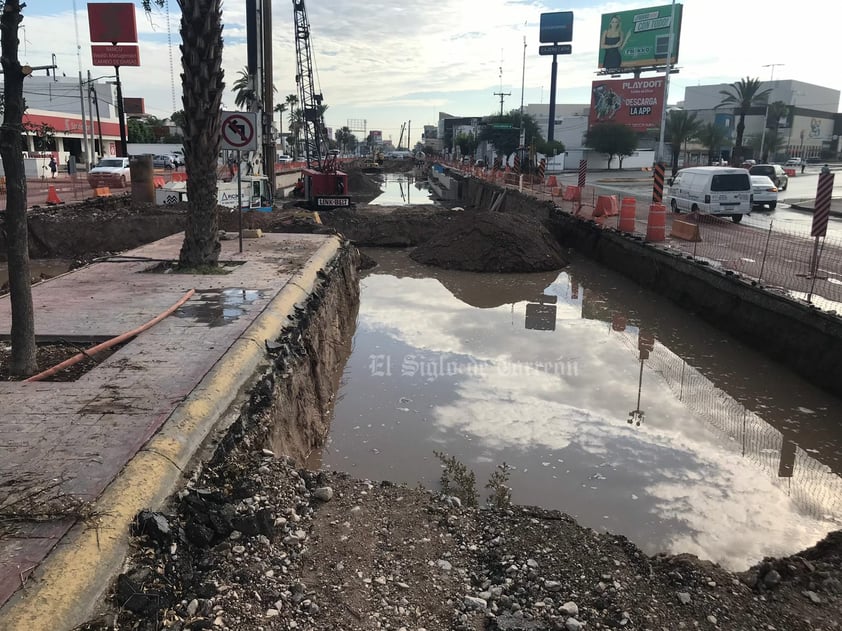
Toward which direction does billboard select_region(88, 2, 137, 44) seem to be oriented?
toward the camera

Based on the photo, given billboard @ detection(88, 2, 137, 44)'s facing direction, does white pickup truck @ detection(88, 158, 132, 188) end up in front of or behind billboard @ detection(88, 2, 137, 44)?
in front

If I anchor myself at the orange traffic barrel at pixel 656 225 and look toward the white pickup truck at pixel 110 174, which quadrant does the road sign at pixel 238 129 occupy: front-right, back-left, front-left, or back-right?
front-left

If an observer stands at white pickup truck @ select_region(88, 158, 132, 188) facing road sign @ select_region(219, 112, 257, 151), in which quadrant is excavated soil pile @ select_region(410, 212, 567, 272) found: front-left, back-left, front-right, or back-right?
front-left

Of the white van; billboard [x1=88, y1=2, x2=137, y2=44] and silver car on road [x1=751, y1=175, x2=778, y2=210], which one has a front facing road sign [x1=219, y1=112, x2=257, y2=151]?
the billboard

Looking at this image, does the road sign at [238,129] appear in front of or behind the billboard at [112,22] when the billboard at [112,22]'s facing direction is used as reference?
in front

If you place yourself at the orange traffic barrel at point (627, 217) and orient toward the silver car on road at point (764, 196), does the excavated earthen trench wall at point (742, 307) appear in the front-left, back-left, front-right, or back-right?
back-right
